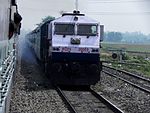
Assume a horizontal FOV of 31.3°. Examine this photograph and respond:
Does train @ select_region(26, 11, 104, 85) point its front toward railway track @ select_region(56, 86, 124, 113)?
yes

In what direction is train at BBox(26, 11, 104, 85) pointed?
toward the camera

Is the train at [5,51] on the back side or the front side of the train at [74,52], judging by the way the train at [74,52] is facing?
on the front side
